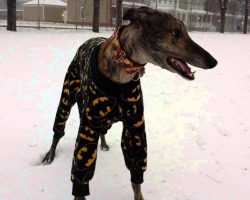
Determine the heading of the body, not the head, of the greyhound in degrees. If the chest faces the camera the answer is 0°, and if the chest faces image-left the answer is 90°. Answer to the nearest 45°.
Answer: approximately 315°
